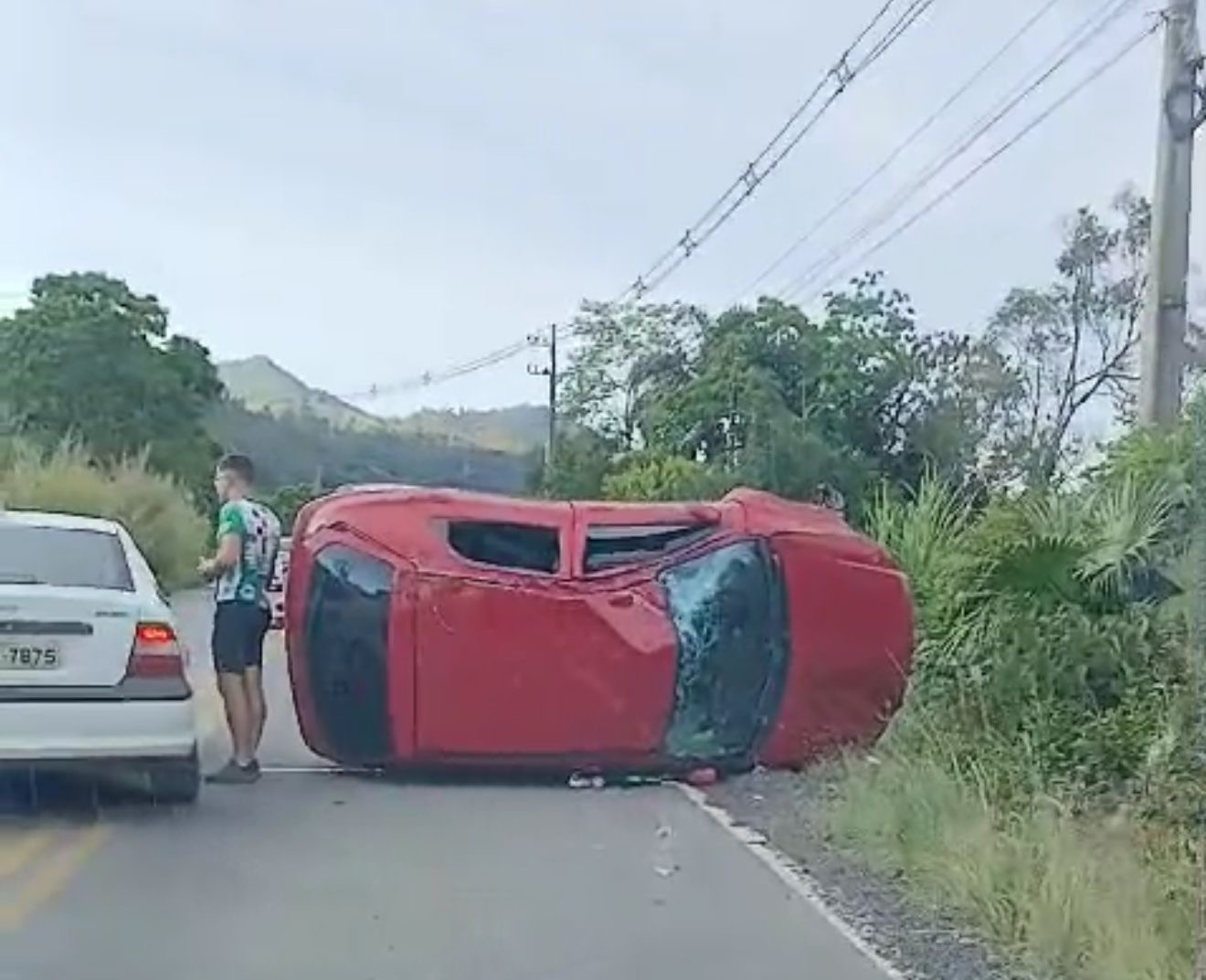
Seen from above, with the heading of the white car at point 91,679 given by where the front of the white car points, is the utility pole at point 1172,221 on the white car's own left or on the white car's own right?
on the white car's own right

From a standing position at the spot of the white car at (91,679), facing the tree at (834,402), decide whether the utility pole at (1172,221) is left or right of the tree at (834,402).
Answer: right

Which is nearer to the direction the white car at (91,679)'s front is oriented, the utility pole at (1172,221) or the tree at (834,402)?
the tree

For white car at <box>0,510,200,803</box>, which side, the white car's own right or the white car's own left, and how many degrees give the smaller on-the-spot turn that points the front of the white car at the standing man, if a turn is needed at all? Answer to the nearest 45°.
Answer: approximately 135° to the white car's own right

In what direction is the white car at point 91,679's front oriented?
away from the camera

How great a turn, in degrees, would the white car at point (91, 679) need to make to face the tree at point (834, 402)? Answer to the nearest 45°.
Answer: approximately 45° to its right

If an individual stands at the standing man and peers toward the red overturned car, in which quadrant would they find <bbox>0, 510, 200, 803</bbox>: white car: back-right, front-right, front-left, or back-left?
back-left

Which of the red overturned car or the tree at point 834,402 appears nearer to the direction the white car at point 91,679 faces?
the tree

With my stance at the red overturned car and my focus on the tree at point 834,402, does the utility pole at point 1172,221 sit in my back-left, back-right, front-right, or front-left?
front-right
